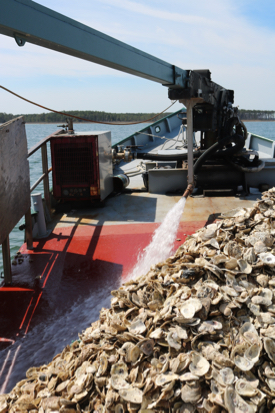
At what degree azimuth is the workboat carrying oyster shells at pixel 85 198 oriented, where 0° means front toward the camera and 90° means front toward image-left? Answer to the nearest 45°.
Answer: approximately 180°

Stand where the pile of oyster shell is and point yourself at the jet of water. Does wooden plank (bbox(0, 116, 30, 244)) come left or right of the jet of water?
left
